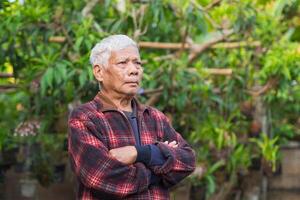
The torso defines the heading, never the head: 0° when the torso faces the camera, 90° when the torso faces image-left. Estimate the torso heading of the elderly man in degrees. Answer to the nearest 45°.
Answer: approximately 315°

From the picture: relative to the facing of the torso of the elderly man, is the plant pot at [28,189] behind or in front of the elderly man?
behind
